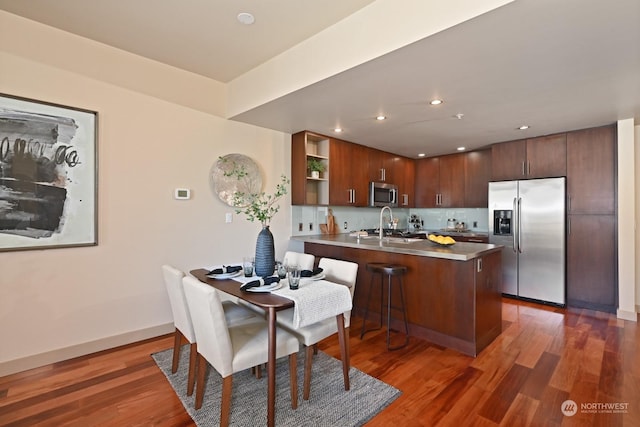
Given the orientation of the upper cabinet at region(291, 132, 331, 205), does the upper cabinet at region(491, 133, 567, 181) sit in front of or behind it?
in front

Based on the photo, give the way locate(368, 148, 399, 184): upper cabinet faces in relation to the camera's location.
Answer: facing the viewer and to the right of the viewer

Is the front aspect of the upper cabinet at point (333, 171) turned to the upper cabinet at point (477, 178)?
no

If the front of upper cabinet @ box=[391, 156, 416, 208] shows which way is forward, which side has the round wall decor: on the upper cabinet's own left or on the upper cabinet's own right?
on the upper cabinet's own right

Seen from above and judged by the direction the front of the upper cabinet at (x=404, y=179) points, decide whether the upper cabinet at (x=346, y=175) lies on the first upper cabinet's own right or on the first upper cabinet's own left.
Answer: on the first upper cabinet's own right

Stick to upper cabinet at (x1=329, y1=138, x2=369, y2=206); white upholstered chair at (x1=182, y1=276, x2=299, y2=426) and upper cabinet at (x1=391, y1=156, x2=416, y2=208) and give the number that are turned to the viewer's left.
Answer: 0

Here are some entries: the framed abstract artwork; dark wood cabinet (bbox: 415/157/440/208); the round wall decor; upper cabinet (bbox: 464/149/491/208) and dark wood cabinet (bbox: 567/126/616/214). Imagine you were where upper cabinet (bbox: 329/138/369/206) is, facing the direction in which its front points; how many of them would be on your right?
2

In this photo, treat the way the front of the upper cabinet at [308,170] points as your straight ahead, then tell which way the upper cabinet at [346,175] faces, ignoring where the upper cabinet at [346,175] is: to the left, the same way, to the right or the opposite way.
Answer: the same way

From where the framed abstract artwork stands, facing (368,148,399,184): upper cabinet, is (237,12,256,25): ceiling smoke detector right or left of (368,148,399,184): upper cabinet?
right

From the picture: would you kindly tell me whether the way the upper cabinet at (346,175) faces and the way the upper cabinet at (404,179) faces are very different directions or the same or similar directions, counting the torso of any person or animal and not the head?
same or similar directions

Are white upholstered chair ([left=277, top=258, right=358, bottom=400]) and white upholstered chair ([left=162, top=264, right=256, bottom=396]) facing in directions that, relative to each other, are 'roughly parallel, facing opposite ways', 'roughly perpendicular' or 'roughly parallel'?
roughly parallel, facing opposite ways

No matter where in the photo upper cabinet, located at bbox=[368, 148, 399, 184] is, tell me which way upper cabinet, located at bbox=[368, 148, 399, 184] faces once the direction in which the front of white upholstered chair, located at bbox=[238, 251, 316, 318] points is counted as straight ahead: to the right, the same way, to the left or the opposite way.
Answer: to the left

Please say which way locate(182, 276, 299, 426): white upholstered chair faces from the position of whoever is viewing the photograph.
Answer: facing away from the viewer and to the right of the viewer

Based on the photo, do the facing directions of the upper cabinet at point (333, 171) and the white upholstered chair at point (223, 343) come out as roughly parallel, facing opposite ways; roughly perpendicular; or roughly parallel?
roughly perpendicular

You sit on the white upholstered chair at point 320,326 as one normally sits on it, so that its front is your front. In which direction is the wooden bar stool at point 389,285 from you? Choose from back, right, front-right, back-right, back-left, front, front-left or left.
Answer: back

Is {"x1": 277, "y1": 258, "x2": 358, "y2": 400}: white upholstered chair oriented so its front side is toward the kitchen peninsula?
no

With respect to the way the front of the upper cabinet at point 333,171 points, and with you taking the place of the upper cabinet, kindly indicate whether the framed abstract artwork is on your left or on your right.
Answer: on your right

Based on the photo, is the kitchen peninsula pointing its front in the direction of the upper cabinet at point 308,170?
no

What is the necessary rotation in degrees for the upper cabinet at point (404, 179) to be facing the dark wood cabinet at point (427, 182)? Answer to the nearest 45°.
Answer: approximately 90° to its left

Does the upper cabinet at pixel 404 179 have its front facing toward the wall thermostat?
no

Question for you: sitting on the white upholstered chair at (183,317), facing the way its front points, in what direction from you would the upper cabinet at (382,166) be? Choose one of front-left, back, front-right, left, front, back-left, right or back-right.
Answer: front
